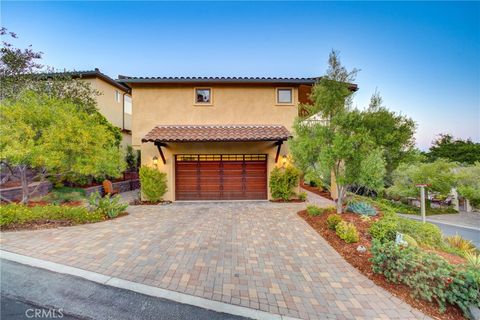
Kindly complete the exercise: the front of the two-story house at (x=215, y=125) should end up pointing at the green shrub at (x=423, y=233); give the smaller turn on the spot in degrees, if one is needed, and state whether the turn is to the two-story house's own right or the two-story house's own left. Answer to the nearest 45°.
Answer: approximately 45° to the two-story house's own left

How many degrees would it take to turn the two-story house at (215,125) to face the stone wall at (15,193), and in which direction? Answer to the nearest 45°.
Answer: approximately 90° to its right

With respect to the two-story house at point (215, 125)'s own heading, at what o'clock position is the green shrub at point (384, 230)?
The green shrub is roughly at 11 o'clock from the two-story house.

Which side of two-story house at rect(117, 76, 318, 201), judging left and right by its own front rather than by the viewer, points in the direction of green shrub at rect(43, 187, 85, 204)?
right

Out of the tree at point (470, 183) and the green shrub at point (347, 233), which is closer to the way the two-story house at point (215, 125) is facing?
the green shrub

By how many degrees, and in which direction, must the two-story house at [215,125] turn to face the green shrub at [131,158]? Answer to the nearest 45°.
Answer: approximately 135° to its right

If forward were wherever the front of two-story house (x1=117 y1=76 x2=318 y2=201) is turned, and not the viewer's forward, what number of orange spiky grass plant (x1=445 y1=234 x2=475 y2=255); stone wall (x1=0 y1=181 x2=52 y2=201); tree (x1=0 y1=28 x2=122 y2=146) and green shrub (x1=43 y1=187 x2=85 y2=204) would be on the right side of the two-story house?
3

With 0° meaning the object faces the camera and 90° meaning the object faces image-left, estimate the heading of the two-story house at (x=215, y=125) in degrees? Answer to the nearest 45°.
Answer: approximately 0°

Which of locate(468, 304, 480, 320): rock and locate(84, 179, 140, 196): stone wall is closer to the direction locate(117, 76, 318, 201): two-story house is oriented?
the rock

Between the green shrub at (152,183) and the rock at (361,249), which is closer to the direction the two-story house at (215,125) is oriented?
the rock

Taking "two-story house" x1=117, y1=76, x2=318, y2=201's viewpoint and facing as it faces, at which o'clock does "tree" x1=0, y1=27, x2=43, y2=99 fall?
The tree is roughly at 3 o'clock from the two-story house.
